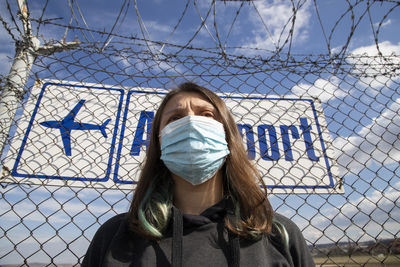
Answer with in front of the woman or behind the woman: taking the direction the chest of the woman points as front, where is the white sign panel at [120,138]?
behind

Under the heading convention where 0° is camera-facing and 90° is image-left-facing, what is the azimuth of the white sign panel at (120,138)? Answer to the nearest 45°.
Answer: approximately 0°

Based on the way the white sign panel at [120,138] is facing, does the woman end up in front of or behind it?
in front

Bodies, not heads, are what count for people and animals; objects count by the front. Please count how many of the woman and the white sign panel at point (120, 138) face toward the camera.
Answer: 2
